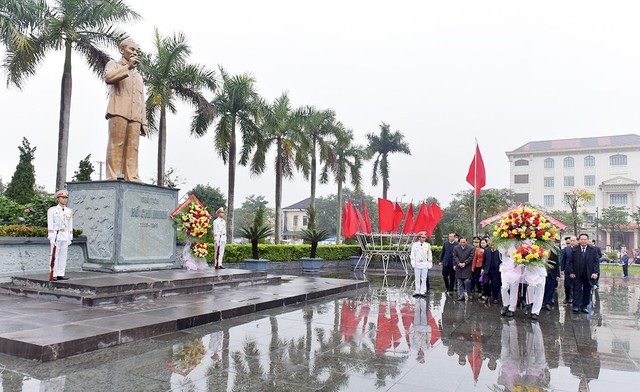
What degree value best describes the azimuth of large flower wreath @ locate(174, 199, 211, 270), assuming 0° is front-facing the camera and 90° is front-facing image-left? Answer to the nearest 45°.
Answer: approximately 315°

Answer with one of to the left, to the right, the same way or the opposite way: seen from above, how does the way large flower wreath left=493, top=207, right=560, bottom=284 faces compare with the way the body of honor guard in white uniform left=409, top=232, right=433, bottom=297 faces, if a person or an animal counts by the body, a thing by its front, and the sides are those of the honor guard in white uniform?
the same way

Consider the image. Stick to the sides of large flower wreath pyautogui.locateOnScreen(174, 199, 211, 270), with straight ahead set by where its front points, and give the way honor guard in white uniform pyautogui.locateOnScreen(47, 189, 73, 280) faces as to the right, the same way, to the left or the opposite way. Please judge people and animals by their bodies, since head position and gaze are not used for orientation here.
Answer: the same way

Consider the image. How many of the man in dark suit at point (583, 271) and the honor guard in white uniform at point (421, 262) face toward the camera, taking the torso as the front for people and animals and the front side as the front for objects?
2

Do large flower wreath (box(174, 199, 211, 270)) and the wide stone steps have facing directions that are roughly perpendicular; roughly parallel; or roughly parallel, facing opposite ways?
roughly parallel

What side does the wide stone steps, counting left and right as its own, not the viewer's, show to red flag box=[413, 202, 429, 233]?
left

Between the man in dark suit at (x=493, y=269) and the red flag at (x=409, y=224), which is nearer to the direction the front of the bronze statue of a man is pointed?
the man in dark suit

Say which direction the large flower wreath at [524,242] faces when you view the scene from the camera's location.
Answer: facing the viewer

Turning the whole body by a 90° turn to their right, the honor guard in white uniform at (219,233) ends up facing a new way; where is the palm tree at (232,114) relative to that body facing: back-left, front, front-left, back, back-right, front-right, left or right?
back-right

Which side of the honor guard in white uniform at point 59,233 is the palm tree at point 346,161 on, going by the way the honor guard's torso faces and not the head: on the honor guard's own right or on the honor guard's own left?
on the honor guard's own left

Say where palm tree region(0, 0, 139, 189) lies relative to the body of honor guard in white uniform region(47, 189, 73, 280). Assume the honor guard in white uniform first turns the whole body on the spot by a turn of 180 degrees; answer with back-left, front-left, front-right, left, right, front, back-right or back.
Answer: front-right

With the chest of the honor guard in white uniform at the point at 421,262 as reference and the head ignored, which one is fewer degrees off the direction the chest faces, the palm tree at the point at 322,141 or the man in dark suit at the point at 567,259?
the man in dark suit

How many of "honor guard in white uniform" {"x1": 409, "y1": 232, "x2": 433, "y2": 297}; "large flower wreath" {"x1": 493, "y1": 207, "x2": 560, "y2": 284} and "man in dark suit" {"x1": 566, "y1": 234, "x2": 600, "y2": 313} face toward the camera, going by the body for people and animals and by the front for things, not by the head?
3

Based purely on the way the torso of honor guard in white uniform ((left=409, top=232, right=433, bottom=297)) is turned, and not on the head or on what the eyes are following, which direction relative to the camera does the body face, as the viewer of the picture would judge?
toward the camera
